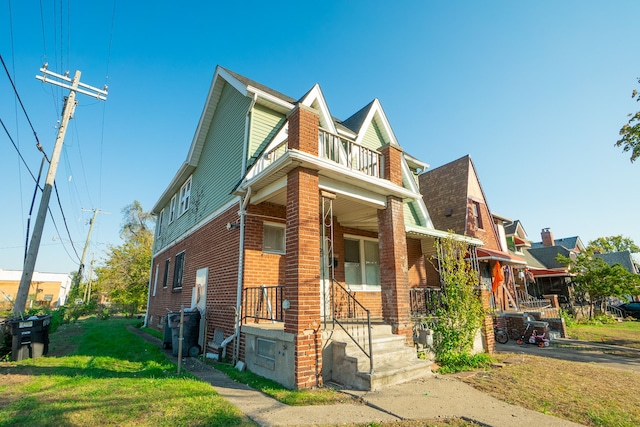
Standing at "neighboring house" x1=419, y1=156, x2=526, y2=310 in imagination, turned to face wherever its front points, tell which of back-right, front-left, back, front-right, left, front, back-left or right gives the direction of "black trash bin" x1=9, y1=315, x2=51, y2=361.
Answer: right

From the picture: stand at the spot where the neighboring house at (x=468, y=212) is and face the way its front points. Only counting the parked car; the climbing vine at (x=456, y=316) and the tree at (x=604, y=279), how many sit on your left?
2

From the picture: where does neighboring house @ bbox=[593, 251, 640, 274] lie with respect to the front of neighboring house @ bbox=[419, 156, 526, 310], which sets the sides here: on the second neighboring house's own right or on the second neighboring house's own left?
on the second neighboring house's own left

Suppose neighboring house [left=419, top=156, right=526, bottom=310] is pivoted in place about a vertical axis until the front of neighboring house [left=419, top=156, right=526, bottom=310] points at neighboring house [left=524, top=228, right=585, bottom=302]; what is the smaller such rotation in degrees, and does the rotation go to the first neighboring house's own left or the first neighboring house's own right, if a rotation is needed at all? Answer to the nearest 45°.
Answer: approximately 135° to the first neighboring house's own left

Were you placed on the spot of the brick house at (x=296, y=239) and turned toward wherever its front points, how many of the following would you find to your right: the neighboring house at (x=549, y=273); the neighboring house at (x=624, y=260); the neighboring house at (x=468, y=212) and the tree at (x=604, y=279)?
0

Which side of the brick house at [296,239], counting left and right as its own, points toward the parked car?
left

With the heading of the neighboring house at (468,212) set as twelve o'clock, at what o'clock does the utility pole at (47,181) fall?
The utility pole is roughly at 3 o'clock from the neighboring house.

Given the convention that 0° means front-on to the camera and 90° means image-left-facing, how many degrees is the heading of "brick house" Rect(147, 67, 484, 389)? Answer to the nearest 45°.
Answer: approximately 315°

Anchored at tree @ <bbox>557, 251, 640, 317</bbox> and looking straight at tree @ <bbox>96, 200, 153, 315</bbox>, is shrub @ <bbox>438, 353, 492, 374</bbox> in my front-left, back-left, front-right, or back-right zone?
front-left

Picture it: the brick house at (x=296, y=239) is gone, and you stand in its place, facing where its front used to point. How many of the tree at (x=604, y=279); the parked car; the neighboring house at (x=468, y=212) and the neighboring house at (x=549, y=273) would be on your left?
4

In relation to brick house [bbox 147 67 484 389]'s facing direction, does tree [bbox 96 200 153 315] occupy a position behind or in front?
behind

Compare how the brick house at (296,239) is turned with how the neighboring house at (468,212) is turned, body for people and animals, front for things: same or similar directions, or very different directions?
same or similar directions

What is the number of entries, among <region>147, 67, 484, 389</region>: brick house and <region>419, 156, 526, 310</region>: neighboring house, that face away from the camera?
0

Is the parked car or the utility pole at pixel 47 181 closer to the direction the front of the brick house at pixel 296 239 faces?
the parked car

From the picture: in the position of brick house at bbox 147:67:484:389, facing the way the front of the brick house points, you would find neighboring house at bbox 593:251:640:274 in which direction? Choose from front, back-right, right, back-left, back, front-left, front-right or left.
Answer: left

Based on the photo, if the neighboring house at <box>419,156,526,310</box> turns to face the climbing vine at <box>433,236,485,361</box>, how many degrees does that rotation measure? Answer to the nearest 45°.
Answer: approximately 45° to its right

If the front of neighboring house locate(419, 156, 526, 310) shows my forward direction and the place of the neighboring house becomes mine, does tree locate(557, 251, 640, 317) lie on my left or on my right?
on my left

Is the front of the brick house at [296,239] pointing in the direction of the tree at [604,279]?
no

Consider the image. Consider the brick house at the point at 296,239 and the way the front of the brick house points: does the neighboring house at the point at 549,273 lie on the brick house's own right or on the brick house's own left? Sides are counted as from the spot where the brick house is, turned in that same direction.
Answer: on the brick house's own left
